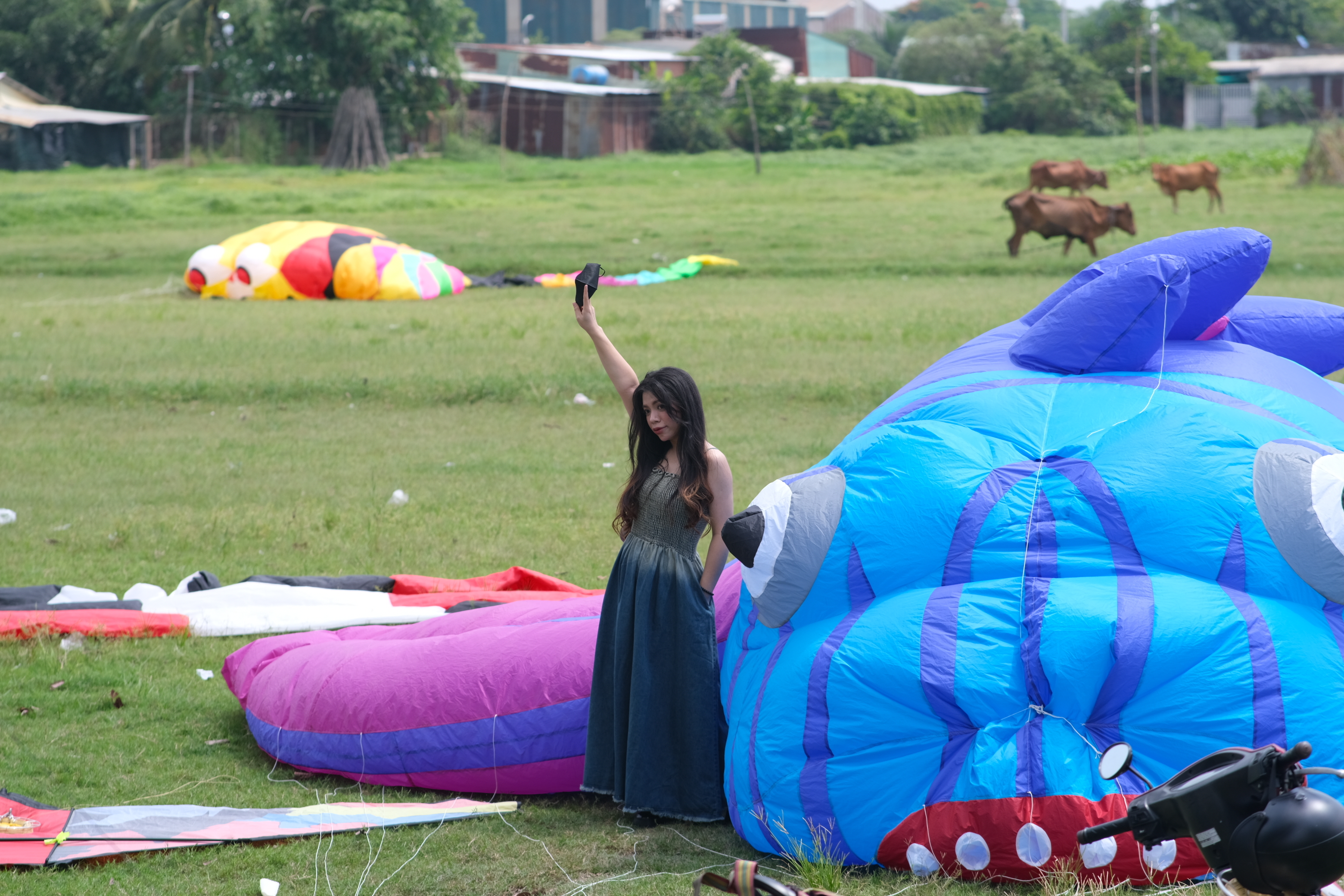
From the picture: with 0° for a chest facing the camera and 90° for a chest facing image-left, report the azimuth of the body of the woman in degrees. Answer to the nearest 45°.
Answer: approximately 45°

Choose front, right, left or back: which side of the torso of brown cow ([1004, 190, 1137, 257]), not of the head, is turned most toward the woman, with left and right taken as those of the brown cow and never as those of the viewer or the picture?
right

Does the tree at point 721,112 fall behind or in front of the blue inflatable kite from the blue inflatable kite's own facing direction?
behind

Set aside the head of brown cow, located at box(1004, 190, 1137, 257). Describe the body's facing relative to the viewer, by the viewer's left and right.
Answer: facing to the right of the viewer

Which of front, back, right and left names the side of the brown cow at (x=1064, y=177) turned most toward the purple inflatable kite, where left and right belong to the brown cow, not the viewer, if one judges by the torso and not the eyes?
right

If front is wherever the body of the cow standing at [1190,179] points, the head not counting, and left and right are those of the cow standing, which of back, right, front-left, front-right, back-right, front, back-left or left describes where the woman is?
left

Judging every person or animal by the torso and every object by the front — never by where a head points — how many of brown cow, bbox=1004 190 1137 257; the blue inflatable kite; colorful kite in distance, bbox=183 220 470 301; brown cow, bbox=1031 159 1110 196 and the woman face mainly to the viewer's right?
2

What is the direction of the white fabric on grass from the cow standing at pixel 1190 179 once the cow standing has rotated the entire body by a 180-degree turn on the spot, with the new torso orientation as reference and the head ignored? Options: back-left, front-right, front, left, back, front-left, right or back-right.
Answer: right

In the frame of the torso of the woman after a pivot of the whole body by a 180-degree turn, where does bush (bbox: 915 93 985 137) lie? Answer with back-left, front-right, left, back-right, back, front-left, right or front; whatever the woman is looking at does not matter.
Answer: front-left

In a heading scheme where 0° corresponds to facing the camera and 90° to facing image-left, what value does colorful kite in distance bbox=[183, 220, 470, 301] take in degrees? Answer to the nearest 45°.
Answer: approximately 45°

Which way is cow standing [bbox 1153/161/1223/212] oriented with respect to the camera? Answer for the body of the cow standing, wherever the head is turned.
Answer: to the viewer's left

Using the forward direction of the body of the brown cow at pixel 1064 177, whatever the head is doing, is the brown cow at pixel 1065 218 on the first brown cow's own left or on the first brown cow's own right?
on the first brown cow's own right

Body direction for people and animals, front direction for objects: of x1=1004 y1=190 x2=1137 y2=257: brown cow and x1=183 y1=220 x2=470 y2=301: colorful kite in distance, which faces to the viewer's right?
the brown cow

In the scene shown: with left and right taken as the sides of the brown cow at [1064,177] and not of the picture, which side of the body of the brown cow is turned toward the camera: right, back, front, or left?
right
